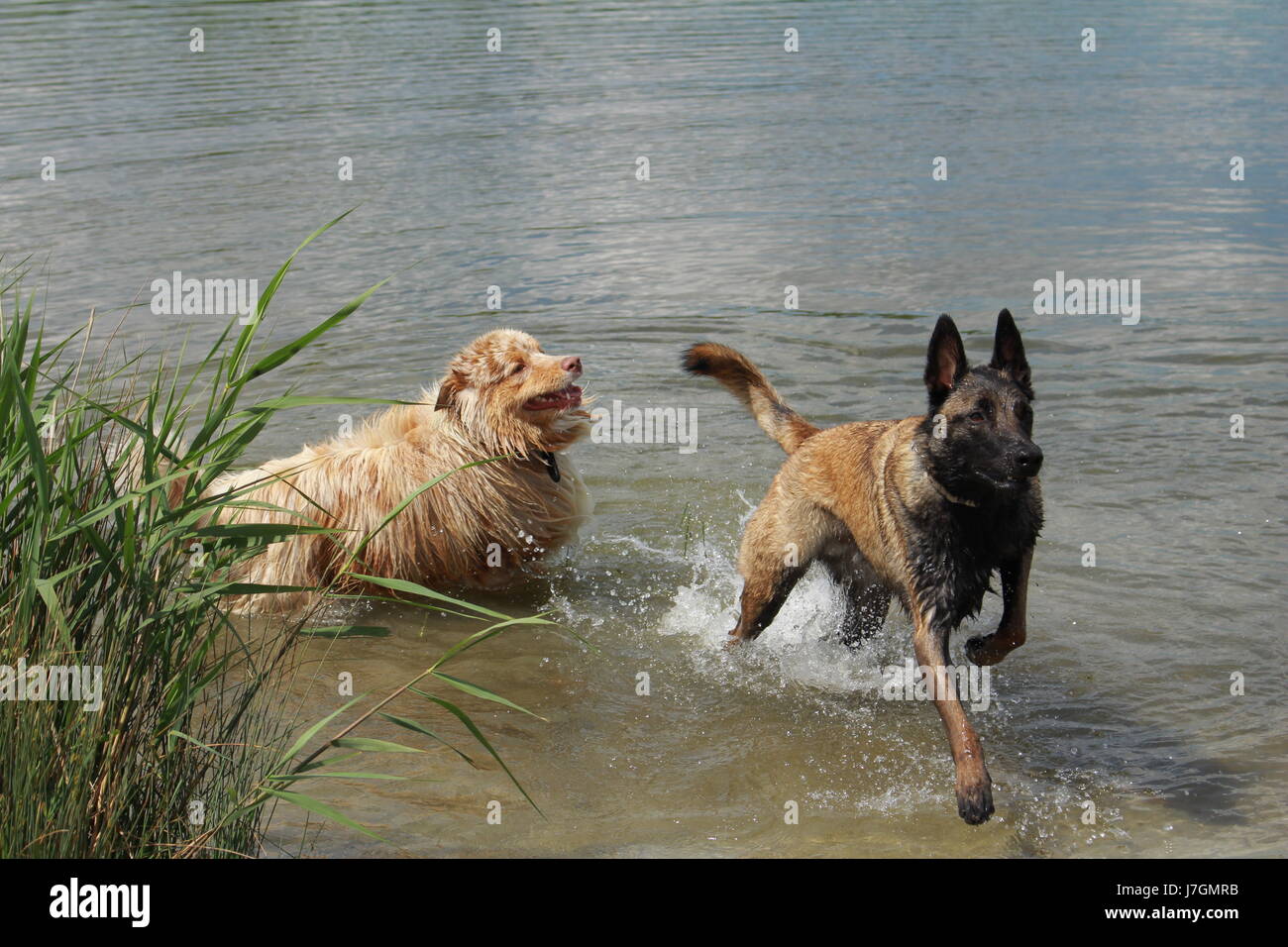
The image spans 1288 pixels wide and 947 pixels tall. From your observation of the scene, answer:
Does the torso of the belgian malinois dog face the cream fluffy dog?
no

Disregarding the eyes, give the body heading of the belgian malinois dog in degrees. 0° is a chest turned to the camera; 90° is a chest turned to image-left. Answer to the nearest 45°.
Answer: approximately 315°

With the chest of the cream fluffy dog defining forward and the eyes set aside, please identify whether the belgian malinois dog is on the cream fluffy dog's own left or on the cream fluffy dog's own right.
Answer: on the cream fluffy dog's own right

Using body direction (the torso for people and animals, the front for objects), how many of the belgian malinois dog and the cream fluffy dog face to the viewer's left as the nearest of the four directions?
0

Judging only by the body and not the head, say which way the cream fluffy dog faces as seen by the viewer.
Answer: to the viewer's right
